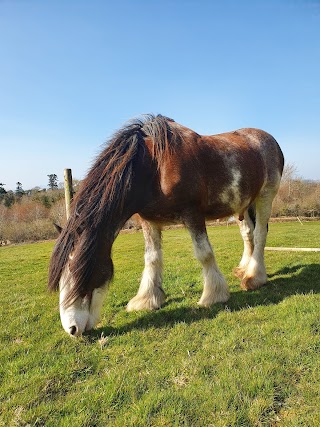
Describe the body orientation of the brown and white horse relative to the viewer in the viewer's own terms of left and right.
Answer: facing the viewer and to the left of the viewer

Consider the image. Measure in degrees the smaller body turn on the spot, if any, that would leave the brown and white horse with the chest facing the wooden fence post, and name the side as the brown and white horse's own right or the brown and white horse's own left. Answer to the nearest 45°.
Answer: approximately 90° to the brown and white horse's own right
